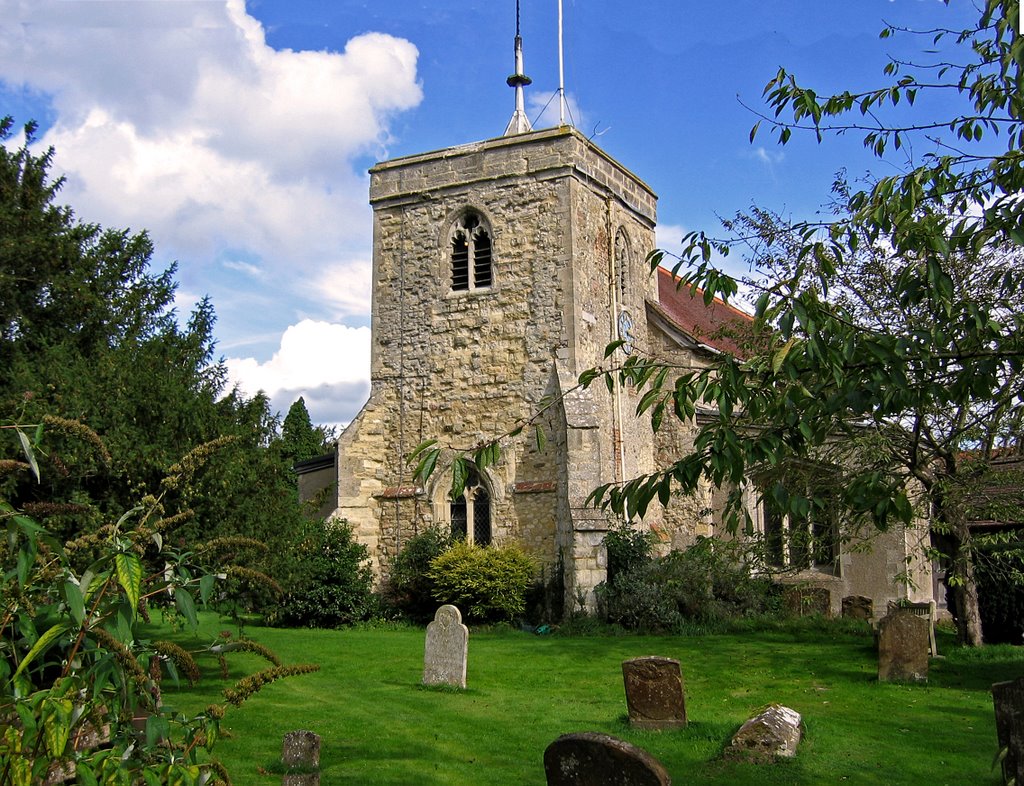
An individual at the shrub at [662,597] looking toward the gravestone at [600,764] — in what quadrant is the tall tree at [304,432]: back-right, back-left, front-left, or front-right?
back-right

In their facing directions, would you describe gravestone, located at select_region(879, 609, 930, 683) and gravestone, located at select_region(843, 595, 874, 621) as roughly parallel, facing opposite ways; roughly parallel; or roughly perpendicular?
roughly parallel

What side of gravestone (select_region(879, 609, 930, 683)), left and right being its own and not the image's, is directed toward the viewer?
front

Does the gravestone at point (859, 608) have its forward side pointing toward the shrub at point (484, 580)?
no

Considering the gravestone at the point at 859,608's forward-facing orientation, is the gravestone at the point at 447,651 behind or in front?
in front

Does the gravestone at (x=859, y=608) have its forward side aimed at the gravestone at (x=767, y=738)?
yes

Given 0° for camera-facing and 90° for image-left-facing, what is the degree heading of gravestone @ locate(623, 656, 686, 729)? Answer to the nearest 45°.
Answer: approximately 0°

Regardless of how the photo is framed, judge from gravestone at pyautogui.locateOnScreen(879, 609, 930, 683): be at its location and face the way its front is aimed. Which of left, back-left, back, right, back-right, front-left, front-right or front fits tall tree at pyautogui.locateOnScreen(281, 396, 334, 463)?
back-right

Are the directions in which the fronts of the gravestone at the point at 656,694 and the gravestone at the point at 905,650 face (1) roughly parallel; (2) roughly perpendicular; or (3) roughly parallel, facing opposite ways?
roughly parallel

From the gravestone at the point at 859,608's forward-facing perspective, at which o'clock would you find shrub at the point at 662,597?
The shrub is roughly at 2 o'clock from the gravestone.

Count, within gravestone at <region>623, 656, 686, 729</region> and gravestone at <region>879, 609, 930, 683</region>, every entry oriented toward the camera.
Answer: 2

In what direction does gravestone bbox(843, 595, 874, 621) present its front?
toward the camera

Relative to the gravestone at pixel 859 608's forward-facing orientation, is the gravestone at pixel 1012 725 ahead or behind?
ahead

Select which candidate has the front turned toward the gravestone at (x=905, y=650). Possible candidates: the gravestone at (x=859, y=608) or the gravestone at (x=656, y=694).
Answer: the gravestone at (x=859, y=608)

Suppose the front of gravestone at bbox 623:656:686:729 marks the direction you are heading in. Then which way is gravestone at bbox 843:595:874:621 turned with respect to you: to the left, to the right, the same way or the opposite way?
the same way

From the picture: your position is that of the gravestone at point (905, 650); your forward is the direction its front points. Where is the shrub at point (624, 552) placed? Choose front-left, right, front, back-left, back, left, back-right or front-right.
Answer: back-right
